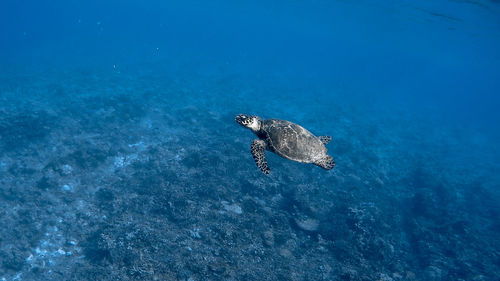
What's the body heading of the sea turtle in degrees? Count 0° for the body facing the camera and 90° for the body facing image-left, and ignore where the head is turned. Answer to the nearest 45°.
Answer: approximately 90°
